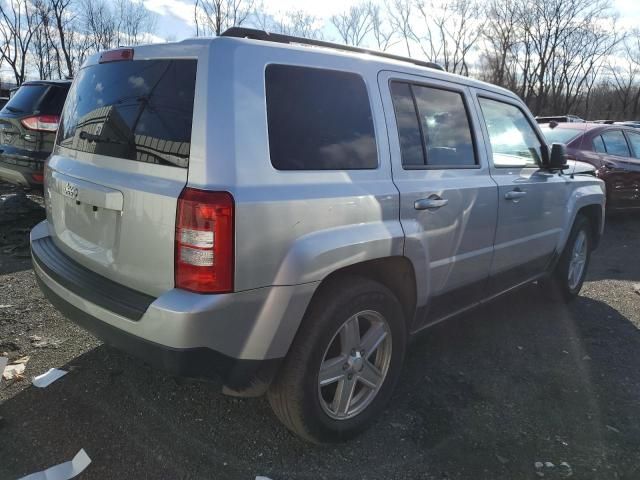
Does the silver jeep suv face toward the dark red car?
yes

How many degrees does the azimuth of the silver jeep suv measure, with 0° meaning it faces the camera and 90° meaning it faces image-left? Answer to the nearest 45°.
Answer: approximately 225°

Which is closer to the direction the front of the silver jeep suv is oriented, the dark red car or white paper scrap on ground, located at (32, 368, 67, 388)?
the dark red car

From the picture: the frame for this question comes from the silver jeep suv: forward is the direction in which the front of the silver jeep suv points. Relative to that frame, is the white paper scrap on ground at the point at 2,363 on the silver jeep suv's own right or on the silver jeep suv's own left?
on the silver jeep suv's own left
